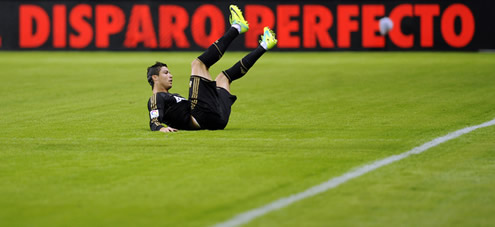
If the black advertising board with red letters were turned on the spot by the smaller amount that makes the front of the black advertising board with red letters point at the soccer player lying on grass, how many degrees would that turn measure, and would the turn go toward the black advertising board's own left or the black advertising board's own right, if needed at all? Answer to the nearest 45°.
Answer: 0° — it already faces them

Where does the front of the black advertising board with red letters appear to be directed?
toward the camera
